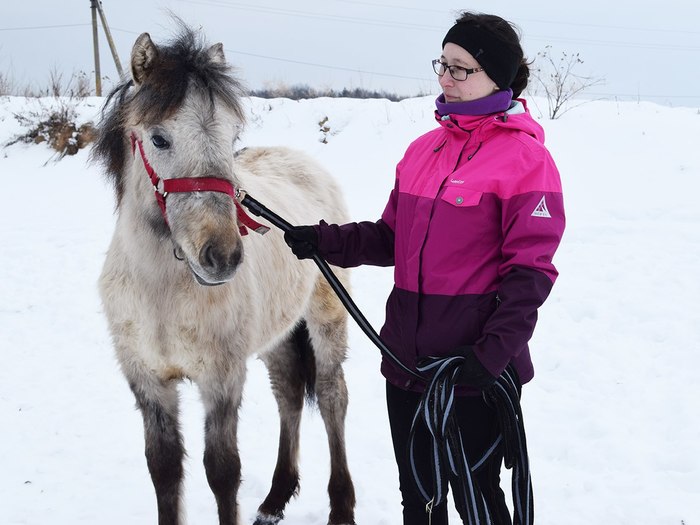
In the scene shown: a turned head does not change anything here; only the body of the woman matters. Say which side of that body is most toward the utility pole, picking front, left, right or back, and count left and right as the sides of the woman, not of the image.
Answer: right

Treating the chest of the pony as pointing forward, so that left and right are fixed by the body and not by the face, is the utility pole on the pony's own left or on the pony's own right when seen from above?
on the pony's own right

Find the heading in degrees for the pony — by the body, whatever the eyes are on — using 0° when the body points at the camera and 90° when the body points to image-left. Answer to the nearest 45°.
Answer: approximately 45°

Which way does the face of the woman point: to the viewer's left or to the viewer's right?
to the viewer's left

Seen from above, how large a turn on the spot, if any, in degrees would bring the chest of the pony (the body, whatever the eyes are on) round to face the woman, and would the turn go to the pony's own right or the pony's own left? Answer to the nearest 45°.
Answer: approximately 90° to the pony's own left

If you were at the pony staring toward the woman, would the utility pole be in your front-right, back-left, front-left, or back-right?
back-left

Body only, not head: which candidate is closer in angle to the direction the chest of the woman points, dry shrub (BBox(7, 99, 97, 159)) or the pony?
the pony

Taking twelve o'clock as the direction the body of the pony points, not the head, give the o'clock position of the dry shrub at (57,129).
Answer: The dry shrub is roughly at 4 o'clock from the pony.
